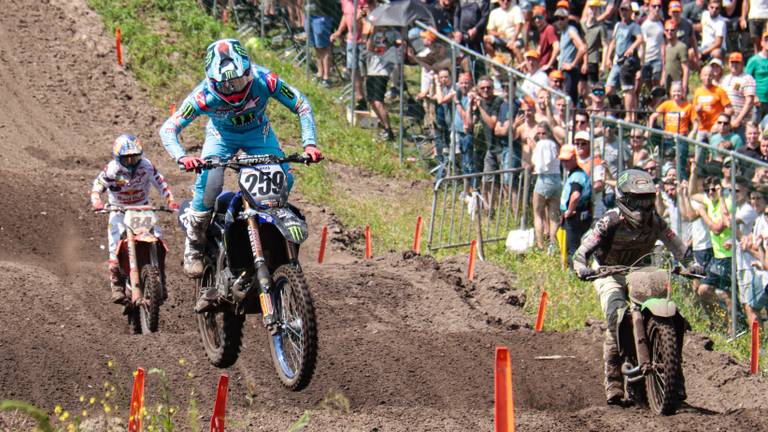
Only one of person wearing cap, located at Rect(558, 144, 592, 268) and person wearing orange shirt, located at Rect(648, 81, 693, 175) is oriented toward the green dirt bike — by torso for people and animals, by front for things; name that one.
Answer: person wearing orange shirt, located at Rect(648, 81, 693, 175)

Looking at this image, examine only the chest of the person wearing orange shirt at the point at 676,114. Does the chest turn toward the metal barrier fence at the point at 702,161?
yes

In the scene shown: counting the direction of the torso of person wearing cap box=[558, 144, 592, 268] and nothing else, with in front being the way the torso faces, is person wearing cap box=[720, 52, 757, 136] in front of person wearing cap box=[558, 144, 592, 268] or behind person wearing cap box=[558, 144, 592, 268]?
behind

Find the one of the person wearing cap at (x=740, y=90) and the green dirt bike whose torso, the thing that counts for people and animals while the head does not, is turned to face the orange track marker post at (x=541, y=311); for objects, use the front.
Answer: the person wearing cap

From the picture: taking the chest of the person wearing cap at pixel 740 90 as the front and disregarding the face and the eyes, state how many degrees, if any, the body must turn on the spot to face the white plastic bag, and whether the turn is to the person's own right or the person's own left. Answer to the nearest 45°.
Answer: approximately 45° to the person's own right

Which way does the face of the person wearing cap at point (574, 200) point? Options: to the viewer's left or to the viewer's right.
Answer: to the viewer's left

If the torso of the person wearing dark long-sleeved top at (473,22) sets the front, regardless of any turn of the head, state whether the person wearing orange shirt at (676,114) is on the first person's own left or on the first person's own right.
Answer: on the first person's own left

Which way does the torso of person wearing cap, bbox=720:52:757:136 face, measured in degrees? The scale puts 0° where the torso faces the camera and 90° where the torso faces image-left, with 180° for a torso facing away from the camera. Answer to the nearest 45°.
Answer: approximately 45°
